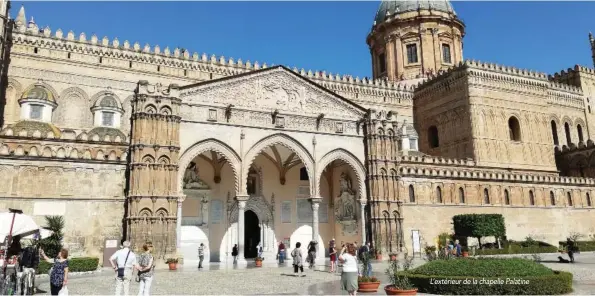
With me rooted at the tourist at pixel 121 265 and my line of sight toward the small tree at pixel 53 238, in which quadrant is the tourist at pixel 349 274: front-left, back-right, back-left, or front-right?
back-right

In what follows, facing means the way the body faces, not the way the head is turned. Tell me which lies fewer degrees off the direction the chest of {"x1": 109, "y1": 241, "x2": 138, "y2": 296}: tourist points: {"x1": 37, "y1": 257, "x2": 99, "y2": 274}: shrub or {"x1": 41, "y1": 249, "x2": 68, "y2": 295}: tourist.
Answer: the shrub

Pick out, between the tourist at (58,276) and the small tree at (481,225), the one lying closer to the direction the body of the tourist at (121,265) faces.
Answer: the small tree

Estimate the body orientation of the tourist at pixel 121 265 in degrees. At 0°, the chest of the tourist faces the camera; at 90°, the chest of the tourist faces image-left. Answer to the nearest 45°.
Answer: approximately 180°

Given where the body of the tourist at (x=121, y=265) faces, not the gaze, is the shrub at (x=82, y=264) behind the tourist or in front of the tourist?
in front

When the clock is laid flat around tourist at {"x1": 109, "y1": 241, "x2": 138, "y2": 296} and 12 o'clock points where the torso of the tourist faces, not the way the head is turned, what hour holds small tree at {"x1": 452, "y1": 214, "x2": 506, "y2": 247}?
The small tree is roughly at 2 o'clock from the tourist.

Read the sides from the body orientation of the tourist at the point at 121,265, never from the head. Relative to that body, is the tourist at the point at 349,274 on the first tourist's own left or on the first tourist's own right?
on the first tourist's own right

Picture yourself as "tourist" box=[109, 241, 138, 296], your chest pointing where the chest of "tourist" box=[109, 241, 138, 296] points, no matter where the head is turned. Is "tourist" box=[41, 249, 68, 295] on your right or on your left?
on your left

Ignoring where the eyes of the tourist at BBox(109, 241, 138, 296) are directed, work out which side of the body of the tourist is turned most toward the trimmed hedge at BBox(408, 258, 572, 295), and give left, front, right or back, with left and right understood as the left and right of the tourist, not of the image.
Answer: right

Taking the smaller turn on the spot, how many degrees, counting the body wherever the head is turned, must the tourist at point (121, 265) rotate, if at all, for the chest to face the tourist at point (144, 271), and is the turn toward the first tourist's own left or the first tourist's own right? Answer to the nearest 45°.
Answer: approximately 135° to the first tourist's own right
